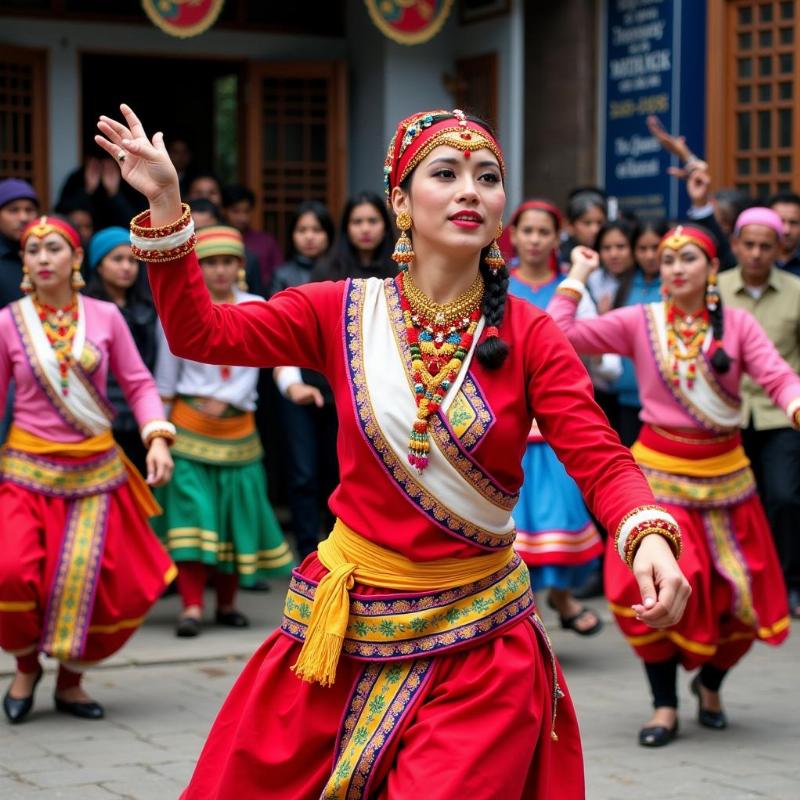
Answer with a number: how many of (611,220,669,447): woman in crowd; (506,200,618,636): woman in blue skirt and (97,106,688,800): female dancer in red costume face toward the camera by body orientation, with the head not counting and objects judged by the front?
3

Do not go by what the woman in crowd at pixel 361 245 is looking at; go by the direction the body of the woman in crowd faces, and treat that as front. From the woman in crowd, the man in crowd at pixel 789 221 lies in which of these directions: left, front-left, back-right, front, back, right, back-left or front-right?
left

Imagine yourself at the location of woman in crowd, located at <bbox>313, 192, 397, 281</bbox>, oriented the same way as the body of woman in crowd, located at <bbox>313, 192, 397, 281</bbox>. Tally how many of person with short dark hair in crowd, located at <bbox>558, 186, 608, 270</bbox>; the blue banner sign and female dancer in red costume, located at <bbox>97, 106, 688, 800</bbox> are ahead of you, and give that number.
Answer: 1

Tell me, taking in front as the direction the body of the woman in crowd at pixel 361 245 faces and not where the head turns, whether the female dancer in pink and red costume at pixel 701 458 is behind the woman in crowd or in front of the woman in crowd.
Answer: in front

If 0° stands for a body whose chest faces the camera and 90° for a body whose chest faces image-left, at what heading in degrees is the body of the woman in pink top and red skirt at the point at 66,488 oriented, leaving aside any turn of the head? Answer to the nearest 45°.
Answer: approximately 0°

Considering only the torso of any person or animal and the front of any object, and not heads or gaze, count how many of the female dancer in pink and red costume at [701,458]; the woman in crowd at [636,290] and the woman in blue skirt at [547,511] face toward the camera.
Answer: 3

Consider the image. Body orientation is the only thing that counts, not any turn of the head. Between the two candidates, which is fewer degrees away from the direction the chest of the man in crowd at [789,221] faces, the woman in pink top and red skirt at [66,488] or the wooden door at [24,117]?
the woman in pink top and red skirt

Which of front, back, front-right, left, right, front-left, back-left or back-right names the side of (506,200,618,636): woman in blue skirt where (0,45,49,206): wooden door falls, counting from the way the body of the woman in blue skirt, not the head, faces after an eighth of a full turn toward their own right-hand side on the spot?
right

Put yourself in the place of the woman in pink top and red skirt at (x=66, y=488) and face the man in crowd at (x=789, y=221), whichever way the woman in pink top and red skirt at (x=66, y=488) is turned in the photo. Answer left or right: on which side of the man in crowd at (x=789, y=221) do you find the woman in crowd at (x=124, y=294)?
left

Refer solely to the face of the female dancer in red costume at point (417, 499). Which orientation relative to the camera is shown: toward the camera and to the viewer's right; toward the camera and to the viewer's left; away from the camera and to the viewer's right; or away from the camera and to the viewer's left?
toward the camera and to the viewer's right

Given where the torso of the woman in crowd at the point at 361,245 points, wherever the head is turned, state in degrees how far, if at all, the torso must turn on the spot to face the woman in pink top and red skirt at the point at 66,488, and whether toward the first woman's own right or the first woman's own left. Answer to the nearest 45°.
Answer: approximately 45° to the first woman's own right

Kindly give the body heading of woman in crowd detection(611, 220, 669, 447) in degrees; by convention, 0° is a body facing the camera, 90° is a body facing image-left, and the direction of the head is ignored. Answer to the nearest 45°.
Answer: approximately 0°

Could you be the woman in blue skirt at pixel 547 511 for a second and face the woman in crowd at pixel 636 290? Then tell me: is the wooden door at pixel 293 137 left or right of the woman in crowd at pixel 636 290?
left
